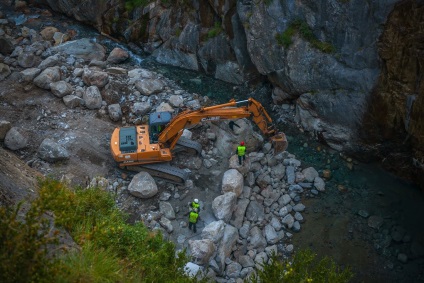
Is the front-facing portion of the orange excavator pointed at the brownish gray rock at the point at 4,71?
no

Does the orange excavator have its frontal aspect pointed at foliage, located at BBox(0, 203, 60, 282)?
no

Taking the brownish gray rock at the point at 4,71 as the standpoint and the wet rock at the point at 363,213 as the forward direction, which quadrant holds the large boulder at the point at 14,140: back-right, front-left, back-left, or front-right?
front-right

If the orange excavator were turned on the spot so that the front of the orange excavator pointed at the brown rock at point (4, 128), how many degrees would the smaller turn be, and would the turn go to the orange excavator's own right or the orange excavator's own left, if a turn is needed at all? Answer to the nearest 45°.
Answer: approximately 180°

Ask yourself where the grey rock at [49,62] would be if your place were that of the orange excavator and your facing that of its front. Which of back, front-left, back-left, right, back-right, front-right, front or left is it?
back-left

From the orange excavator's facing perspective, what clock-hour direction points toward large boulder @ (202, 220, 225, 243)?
The large boulder is roughly at 2 o'clock from the orange excavator.

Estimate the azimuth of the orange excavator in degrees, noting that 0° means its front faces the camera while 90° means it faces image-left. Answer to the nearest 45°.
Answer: approximately 270°

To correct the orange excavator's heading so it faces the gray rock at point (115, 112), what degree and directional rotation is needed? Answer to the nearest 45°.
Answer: approximately 135° to its left

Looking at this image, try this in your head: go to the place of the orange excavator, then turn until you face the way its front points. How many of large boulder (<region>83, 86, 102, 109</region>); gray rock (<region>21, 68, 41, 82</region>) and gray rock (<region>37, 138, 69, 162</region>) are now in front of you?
0

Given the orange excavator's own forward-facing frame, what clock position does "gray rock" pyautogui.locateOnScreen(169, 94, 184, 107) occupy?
The gray rock is roughly at 9 o'clock from the orange excavator.

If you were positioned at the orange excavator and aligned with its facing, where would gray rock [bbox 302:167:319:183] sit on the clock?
The gray rock is roughly at 12 o'clock from the orange excavator.

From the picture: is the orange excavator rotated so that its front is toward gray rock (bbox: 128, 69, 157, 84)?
no

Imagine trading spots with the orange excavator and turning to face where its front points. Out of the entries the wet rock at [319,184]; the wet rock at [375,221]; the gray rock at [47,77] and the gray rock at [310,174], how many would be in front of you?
3

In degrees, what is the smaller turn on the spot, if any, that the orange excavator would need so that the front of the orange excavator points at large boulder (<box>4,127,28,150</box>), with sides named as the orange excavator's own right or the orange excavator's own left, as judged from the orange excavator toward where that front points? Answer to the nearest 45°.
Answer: approximately 180°

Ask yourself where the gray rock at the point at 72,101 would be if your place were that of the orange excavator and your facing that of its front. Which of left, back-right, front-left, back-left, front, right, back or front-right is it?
back-left

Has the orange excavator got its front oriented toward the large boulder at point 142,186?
no

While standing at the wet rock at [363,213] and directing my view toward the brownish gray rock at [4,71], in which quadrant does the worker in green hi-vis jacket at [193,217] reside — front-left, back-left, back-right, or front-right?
front-left

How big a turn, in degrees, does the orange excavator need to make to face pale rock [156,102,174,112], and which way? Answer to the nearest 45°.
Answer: approximately 90° to its left

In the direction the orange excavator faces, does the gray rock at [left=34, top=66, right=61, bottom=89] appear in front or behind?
behind
